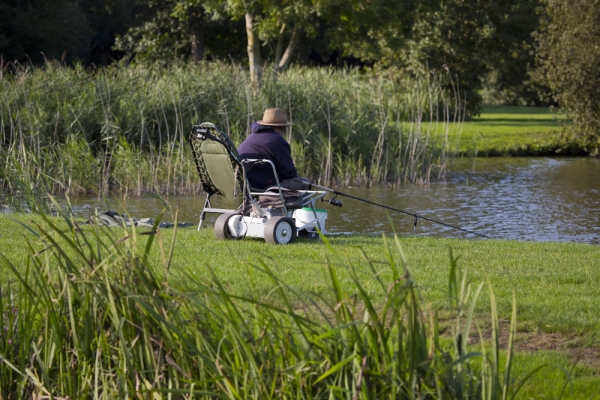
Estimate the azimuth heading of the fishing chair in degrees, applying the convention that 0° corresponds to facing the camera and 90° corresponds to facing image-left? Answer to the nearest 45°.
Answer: approximately 225°

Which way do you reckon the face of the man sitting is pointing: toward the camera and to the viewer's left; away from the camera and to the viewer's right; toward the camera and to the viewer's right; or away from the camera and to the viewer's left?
away from the camera and to the viewer's right

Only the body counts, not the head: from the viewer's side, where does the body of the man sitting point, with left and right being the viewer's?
facing away from the viewer and to the right of the viewer
